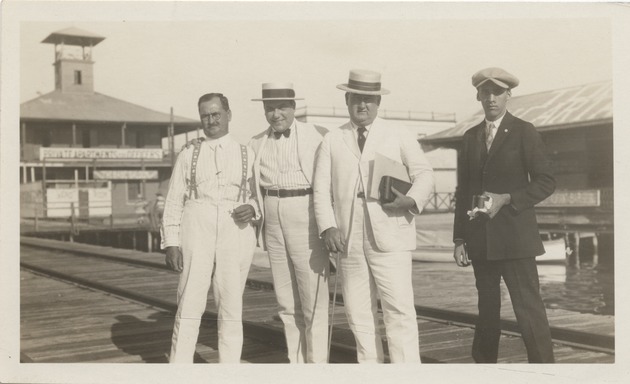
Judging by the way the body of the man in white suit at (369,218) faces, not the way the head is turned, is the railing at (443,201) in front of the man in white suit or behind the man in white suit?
behind

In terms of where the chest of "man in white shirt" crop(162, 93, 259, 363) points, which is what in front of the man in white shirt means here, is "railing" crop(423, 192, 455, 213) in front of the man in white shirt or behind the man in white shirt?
behind

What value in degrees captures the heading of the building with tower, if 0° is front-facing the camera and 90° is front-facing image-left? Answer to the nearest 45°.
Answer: approximately 0°

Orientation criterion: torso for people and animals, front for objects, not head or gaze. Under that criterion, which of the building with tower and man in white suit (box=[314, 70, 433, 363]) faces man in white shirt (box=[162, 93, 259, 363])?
the building with tower

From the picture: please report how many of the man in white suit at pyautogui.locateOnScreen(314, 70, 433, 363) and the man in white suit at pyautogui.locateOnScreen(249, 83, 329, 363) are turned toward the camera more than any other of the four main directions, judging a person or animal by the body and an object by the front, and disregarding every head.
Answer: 2

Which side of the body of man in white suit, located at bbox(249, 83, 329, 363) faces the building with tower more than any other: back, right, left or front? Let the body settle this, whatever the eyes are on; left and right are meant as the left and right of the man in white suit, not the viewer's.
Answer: back

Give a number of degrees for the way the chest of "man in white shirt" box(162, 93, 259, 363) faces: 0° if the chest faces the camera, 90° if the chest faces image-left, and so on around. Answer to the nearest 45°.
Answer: approximately 0°

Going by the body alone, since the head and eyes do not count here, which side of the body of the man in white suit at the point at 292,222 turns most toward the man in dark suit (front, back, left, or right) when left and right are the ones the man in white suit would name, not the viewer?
left
